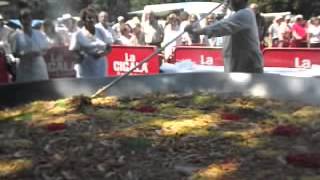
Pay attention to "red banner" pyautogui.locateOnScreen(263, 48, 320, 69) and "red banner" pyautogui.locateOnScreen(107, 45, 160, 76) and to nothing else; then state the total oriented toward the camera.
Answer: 2

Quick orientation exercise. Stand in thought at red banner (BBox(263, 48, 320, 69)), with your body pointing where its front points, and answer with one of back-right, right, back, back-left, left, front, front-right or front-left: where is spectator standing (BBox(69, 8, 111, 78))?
front-right

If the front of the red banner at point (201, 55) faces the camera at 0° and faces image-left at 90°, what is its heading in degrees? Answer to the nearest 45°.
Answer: approximately 0°

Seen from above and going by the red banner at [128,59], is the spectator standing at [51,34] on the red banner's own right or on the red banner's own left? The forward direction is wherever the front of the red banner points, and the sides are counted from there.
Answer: on the red banner's own right

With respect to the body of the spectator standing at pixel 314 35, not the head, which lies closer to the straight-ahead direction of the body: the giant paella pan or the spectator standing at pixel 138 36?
the giant paella pan

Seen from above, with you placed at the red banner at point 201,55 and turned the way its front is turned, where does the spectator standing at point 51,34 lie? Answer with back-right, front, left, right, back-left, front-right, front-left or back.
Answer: right

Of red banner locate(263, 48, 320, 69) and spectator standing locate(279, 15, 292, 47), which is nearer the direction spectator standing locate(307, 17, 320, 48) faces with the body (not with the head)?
the red banner

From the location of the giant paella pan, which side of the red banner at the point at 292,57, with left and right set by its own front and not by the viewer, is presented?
front
